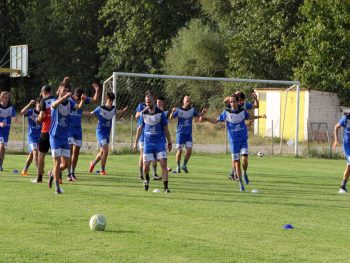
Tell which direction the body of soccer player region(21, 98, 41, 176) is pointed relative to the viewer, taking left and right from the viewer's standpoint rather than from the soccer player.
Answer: facing the viewer and to the right of the viewer

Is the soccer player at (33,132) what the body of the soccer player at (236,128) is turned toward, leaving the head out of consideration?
no

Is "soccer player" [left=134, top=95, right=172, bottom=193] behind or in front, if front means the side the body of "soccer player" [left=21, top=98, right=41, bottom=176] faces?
in front

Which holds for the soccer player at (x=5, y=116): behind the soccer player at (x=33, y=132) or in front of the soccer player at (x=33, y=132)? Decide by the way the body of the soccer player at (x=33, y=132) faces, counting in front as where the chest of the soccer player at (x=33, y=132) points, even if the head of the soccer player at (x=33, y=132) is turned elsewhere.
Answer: behind

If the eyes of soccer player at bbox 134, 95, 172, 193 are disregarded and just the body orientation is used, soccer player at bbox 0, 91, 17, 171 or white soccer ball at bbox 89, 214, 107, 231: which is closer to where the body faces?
the white soccer ball

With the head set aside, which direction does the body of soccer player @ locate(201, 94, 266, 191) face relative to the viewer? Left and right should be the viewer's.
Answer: facing the viewer

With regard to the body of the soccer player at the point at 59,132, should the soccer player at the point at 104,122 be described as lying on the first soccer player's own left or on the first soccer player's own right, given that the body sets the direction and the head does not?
on the first soccer player's own left

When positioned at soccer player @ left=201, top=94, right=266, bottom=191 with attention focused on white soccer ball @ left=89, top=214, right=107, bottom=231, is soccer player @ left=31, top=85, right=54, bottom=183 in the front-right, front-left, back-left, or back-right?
front-right

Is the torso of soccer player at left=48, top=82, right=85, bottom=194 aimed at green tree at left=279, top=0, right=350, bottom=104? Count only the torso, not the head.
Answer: no

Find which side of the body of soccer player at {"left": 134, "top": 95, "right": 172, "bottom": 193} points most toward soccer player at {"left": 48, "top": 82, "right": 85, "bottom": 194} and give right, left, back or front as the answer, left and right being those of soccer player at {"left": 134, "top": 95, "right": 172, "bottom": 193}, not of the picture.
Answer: right

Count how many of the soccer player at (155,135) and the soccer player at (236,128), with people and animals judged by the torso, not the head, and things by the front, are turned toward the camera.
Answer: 2

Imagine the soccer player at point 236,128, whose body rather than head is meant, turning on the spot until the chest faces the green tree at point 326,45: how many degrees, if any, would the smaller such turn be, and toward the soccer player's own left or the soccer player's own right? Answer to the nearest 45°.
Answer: approximately 180°
